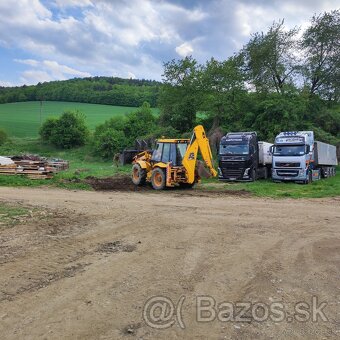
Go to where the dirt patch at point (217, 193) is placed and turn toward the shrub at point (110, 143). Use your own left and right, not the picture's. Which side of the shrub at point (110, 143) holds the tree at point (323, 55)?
right

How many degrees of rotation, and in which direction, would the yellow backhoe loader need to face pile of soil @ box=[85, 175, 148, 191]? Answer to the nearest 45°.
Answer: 0° — it already faces it

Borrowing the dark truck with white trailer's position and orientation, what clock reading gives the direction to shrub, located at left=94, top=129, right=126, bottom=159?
The shrub is roughly at 3 o'clock from the dark truck with white trailer.

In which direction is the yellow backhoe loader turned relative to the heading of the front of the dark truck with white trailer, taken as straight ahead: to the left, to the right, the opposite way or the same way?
to the right

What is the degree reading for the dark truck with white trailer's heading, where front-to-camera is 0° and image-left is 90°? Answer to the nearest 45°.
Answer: approximately 45°
